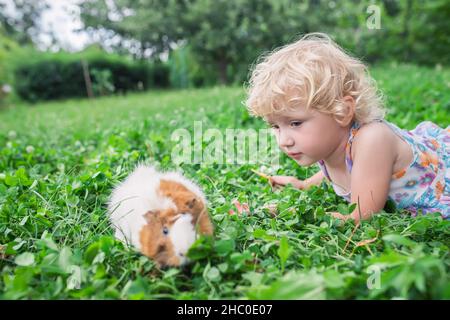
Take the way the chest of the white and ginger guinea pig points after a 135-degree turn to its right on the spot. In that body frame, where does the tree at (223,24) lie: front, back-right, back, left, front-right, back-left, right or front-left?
right

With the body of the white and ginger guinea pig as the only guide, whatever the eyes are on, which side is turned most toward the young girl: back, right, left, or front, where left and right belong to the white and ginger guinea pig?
left

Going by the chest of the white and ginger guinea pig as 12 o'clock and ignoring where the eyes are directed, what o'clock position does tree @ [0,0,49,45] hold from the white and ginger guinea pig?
The tree is roughly at 7 o'clock from the white and ginger guinea pig.

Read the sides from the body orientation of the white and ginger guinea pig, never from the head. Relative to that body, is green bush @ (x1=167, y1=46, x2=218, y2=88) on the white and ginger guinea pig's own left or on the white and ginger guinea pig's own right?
on the white and ginger guinea pig's own left

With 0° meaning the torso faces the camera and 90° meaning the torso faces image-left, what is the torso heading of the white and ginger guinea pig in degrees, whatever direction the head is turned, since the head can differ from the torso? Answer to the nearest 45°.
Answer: approximately 315°

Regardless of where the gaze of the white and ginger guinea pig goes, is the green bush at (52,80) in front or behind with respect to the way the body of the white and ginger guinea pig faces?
behind
